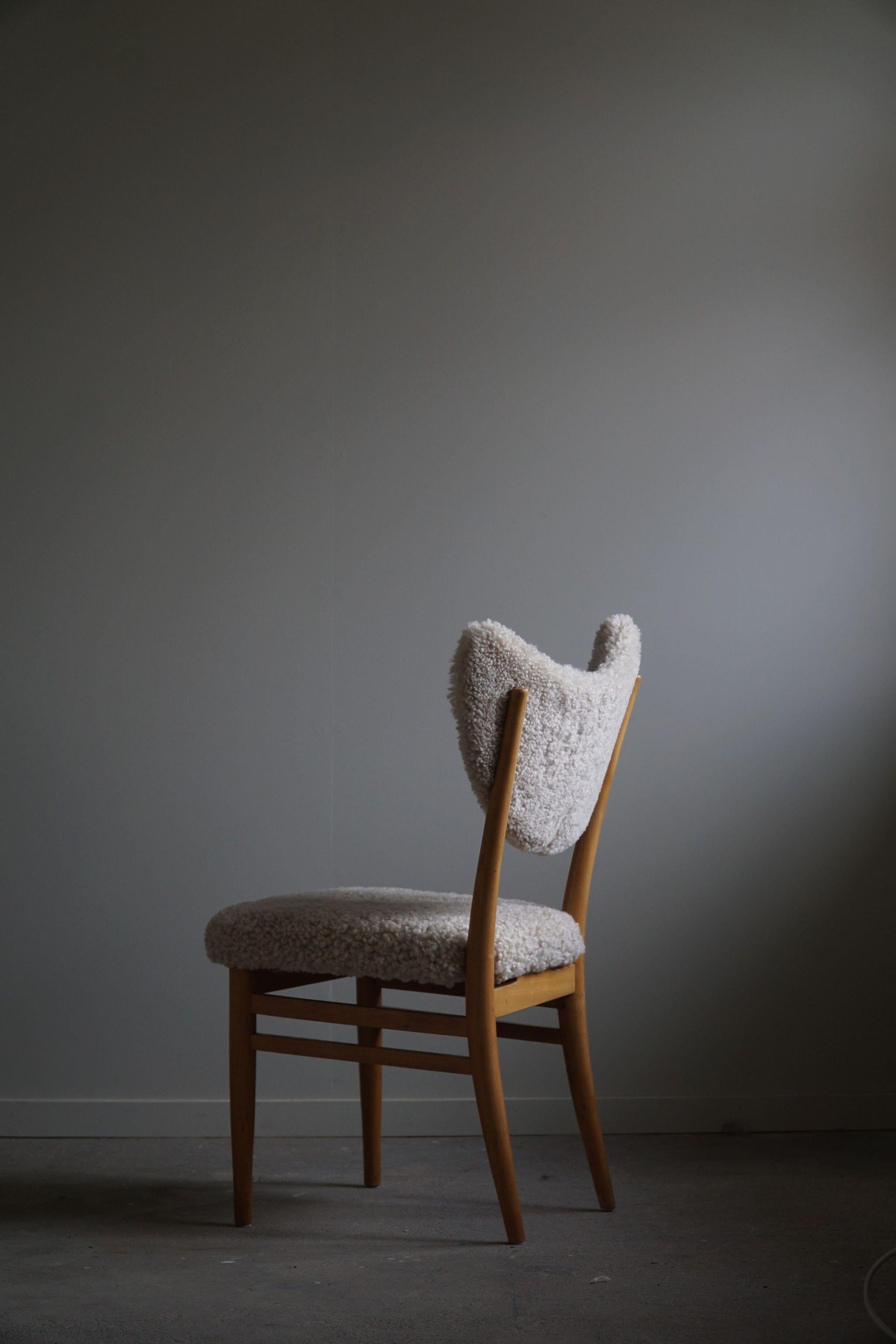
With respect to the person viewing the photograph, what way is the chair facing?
facing away from the viewer and to the left of the viewer
